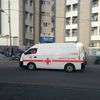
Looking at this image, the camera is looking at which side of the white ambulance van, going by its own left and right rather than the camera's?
left
